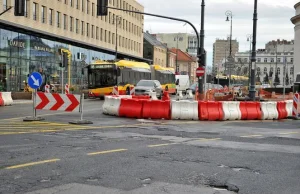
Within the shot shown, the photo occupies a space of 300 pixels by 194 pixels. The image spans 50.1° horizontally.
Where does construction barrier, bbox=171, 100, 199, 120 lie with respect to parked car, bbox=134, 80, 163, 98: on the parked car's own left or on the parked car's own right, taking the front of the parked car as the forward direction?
on the parked car's own left

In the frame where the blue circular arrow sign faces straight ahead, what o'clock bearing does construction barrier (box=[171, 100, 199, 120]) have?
The construction barrier is roughly at 9 o'clock from the blue circular arrow sign.

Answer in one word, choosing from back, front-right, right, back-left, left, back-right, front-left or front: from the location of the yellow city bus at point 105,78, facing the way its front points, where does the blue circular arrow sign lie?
front-left

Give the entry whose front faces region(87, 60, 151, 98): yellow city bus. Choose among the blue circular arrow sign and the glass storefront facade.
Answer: the glass storefront facade

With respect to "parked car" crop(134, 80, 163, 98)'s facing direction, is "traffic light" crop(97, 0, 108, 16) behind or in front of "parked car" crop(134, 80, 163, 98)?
in front

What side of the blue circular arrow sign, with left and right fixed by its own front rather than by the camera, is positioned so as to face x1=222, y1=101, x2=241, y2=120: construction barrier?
left

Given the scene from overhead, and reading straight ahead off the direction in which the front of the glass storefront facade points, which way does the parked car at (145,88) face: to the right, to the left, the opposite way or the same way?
to the right

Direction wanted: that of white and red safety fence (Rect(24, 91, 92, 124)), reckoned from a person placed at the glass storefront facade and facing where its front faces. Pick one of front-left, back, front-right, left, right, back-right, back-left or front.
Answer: front-right

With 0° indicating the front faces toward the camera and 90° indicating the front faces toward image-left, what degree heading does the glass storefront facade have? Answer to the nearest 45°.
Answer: approximately 315°

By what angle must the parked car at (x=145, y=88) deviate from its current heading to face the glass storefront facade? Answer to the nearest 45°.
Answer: approximately 90° to its right

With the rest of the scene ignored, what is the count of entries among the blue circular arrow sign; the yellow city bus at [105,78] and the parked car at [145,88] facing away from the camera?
0

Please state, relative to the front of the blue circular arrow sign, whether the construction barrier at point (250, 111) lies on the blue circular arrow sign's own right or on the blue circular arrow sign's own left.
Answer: on the blue circular arrow sign's own left

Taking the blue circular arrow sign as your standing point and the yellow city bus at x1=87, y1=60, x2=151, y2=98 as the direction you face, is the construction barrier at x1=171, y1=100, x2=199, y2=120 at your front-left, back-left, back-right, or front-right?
front-right

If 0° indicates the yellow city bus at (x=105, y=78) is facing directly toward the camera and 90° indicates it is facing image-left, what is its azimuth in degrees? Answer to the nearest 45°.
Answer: approximately 45°

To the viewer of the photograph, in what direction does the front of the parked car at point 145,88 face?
facing the viewer and to the left of the viewer

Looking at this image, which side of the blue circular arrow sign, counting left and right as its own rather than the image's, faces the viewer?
front

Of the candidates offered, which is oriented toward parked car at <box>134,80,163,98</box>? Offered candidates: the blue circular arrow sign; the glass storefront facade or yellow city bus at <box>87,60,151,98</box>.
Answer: the glass storefront facade

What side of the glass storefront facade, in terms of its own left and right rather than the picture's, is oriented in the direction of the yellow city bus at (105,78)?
front

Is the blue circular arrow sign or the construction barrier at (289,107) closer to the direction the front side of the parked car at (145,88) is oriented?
the blue circular arrow sign

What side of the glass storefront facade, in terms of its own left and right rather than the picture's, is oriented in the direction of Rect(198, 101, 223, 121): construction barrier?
front
